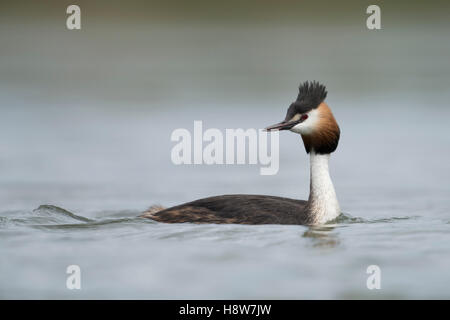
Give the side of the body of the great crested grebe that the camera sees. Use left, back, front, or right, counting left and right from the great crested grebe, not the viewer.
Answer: right
